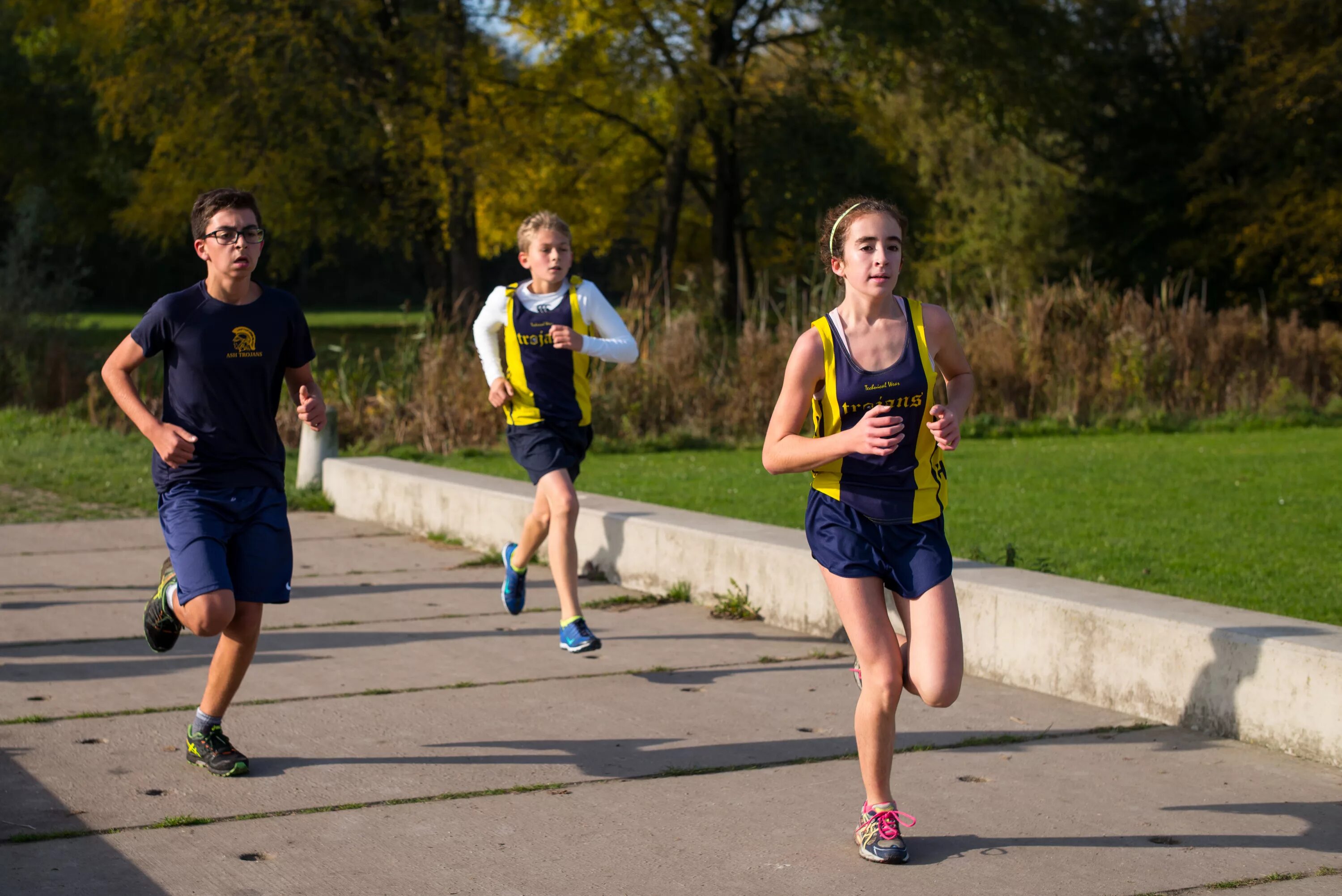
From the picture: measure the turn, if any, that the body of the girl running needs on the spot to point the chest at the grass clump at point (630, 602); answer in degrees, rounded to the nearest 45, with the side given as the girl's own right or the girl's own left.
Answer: approximately 180°

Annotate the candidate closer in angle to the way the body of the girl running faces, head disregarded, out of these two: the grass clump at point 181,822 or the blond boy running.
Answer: the grass clump

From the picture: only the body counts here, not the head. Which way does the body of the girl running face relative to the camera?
toward the camera

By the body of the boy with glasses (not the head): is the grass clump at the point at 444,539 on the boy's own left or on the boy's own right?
on the boy's own left

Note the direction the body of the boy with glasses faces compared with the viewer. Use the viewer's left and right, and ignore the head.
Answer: facing the viewer and to the right of the viewer

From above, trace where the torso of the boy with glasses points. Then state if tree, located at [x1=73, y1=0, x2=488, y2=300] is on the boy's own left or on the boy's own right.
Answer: on the boy's own left

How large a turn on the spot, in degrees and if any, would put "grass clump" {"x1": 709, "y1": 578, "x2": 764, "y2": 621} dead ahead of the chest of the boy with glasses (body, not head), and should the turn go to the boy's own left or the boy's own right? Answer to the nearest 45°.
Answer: approximately 90° to the boy's own left

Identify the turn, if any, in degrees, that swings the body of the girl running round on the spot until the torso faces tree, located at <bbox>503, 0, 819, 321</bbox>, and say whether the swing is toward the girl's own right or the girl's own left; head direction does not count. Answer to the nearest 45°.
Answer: approximately 180°

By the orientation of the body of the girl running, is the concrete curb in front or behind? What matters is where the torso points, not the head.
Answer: behind

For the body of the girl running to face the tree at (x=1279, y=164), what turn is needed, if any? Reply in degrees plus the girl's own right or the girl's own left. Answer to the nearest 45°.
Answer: approximately 180°

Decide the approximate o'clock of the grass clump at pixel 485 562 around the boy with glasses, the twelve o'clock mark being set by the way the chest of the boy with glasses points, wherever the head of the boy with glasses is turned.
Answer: The grass clump is roughly at 8 o'clock from the boy with glasses.

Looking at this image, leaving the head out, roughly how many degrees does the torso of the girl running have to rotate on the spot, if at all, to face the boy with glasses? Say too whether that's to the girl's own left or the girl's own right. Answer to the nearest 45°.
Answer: approximately 90° to the girl's own right

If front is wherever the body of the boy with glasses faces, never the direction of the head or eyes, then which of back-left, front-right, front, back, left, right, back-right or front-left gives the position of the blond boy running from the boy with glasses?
left

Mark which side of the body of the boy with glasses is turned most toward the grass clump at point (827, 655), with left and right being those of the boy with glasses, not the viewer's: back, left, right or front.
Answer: left

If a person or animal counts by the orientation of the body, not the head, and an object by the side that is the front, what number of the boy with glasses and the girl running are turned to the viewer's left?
0
